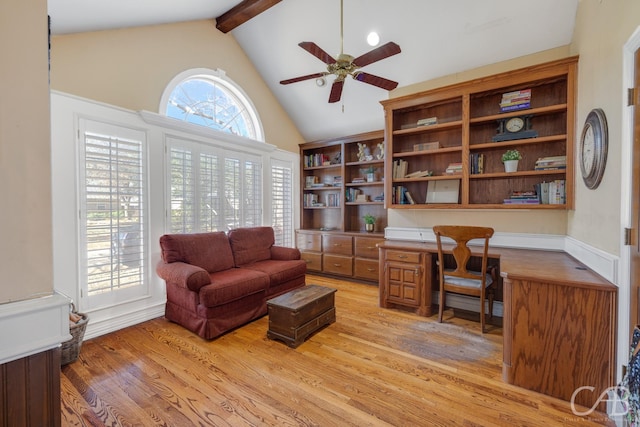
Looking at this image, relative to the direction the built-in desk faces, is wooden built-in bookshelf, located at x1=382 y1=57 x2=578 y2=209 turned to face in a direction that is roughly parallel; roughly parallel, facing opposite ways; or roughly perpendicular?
roughly parallel

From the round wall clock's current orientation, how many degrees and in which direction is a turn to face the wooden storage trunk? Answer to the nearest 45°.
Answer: approximately 45° to its left

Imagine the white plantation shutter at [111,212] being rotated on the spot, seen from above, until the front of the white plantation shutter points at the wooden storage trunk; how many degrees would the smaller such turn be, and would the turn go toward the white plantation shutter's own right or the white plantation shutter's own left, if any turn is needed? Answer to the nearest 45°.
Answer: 0° — it already faces it

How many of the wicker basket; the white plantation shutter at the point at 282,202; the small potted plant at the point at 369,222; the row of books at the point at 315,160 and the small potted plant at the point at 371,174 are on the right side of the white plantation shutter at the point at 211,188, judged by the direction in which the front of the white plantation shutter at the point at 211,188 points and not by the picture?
1

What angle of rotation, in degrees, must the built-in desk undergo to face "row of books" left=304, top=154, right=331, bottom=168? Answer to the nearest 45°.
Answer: approximately 90° to its right

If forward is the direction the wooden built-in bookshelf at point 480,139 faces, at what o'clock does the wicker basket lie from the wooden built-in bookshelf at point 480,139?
The wicker basket is roughly at 12 o'clock from the wooden built-in bookshelf.

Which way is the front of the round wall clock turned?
to the viewer's left

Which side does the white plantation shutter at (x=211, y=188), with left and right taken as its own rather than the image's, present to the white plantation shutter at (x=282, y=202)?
left
